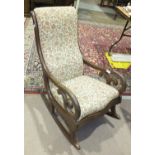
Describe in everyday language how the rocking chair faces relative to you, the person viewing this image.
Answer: facing the viewer and to the right of the viewer
